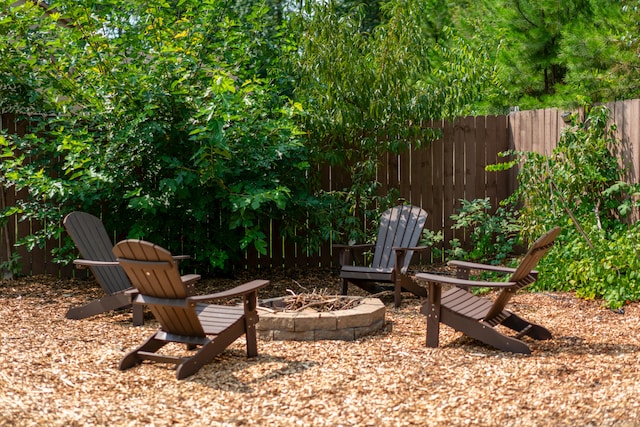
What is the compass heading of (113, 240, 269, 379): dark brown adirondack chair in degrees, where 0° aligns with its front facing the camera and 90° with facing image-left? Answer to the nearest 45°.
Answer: approximately 225°

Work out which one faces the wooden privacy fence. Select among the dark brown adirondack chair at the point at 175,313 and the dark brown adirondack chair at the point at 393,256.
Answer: the dark brown adirondack chair at the point at 175,313

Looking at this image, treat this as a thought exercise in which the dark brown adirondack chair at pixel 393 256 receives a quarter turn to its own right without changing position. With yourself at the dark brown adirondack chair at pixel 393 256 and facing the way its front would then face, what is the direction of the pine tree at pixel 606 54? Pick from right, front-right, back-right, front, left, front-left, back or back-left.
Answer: right

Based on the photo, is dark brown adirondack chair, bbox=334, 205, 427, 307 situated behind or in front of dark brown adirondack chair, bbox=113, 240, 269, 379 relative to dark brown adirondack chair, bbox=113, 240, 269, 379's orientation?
in front

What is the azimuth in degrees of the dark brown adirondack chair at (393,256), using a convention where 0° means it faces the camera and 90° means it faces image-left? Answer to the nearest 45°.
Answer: approximately 45°

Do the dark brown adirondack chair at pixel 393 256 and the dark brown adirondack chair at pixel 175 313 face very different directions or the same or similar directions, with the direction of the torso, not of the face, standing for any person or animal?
very different directions

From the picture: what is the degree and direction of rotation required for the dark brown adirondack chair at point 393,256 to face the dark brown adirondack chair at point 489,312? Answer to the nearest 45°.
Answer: approximately 45° to its left

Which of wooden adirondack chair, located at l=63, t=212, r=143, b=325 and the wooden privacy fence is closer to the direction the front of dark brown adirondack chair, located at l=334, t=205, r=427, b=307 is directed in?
the wooden adirondack chair

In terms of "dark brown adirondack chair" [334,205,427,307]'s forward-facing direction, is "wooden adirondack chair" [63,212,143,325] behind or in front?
in front

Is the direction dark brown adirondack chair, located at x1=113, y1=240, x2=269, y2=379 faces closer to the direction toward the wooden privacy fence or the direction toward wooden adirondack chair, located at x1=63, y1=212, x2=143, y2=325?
the wooden privacy fence

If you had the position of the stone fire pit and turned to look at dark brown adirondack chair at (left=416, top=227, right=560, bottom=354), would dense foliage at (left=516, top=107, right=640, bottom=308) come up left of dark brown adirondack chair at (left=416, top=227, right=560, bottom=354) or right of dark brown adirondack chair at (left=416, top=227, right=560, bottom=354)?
left
